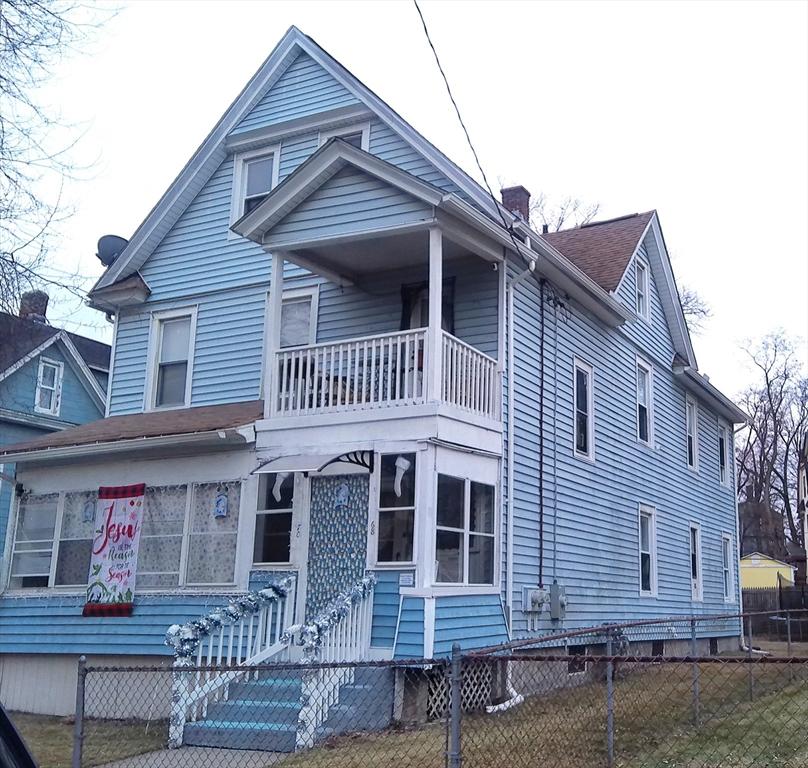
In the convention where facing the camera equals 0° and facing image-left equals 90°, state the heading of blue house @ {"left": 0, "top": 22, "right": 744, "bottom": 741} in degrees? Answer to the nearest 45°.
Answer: approximately 45°

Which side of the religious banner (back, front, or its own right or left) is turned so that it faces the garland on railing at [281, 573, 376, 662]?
left

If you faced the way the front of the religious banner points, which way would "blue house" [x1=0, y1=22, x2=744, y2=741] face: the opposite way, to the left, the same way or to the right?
the same way

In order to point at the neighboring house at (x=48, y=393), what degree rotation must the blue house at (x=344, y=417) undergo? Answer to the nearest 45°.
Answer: approximately 90° to its right

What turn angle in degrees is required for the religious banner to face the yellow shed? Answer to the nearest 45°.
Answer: approximately 180°

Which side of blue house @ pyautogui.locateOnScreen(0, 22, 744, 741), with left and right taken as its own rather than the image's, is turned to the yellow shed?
back

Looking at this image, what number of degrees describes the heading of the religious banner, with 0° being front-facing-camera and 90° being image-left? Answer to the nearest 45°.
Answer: approximately 45°
